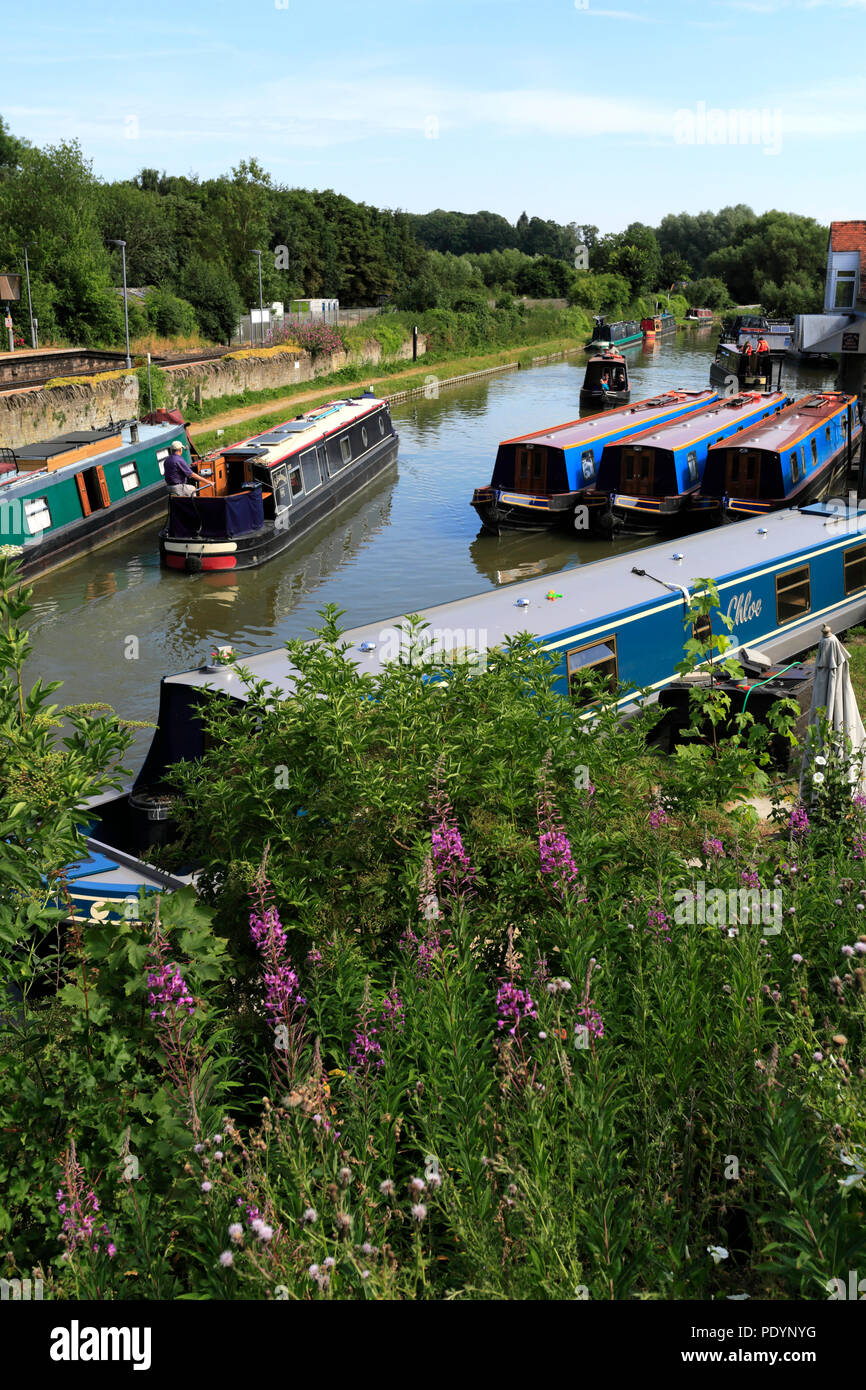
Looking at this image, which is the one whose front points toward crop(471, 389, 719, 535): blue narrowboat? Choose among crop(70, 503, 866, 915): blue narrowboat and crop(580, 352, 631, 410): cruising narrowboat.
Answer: the cruising narrowboat

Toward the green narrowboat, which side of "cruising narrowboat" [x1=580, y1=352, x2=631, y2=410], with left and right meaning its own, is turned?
front

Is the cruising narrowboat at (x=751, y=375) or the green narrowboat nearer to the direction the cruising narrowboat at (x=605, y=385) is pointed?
the green narrowboat

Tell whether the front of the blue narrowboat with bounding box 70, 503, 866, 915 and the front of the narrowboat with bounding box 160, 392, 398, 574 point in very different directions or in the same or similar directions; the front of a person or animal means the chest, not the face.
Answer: very different directions

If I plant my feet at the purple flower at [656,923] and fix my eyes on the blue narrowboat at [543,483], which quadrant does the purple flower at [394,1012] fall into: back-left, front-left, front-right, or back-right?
back-left

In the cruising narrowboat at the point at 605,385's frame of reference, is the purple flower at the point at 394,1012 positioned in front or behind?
in front

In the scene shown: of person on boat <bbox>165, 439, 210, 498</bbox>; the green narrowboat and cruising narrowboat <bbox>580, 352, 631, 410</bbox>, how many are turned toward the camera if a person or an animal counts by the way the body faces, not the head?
1

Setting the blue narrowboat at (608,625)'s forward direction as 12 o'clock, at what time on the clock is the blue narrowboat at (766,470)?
the blue narrowboat at (766,470) is roughly at 5 o'clock from the blue narrowboat at (608,625).

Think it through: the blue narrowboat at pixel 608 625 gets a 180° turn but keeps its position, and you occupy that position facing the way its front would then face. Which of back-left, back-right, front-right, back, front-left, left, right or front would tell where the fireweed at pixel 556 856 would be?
back-right

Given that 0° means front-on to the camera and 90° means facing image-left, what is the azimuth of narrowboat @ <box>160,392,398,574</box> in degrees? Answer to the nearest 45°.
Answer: approximately 225°

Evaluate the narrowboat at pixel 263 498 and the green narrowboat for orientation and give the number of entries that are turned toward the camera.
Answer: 0

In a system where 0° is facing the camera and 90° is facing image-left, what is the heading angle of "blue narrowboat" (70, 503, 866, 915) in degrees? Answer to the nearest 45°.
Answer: approximately 45°

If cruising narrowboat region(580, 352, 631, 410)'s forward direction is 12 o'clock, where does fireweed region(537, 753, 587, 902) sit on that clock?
The fireweed is roughly at 12 o'clock from the cruising narrowboat.
